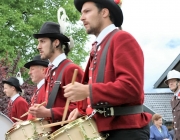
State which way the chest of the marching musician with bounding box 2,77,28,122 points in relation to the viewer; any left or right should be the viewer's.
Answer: facing to the left of the viewer

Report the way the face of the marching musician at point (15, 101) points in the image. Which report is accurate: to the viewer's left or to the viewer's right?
to the viewer's left

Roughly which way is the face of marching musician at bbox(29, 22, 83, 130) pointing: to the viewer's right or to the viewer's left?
to the viewer's left

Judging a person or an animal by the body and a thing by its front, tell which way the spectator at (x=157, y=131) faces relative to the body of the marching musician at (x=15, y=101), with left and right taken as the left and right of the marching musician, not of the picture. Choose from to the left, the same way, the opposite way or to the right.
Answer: to the left

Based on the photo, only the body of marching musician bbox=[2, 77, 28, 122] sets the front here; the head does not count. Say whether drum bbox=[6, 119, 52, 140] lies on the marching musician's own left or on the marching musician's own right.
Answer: on the marching musician's own left

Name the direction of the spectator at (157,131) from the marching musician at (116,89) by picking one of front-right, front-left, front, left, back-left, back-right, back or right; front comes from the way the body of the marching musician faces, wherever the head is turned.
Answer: back-right

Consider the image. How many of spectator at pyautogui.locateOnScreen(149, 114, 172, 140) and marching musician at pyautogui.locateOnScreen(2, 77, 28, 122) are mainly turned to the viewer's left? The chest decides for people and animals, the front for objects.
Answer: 1

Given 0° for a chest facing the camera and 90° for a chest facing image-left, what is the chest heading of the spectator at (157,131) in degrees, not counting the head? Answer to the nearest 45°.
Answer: approximately 315°

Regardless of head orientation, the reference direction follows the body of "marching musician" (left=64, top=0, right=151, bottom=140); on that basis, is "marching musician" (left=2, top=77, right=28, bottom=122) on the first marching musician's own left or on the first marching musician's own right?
on the first marching musician's own right
